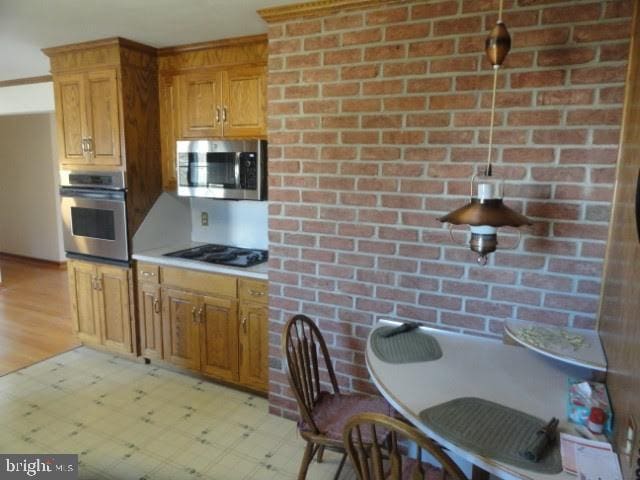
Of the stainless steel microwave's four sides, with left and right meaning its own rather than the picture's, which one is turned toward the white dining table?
left

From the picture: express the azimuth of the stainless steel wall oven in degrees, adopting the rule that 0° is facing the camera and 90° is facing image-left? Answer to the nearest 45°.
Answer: approximately 45°

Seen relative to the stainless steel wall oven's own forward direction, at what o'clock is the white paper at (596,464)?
The white paper is roughly at 10 o'clock from the stainless steel wall oven.

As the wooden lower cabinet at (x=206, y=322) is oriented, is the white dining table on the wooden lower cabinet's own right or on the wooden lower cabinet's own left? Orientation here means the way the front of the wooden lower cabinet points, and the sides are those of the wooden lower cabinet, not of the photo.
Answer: on the wooden lower cabinet's own left

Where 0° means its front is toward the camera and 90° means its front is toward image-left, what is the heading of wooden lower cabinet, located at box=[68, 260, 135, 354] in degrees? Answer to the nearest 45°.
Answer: approximately 45°

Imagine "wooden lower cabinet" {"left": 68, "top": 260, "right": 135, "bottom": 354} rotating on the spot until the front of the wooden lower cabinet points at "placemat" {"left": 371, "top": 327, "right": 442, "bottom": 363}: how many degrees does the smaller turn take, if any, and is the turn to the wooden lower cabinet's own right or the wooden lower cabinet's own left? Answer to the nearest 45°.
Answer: approximately 90° to the wooden lower cabinet's own left

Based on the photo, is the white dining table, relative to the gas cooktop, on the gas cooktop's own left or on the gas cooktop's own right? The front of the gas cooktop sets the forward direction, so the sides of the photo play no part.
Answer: on the gas cooktop's own left

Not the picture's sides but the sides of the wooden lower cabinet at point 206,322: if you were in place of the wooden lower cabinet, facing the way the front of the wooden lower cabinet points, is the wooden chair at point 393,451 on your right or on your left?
on your left

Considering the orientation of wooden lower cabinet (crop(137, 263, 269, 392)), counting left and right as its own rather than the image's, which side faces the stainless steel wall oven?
right

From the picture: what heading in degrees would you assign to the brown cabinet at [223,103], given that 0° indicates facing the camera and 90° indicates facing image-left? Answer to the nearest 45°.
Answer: approximately 45°
